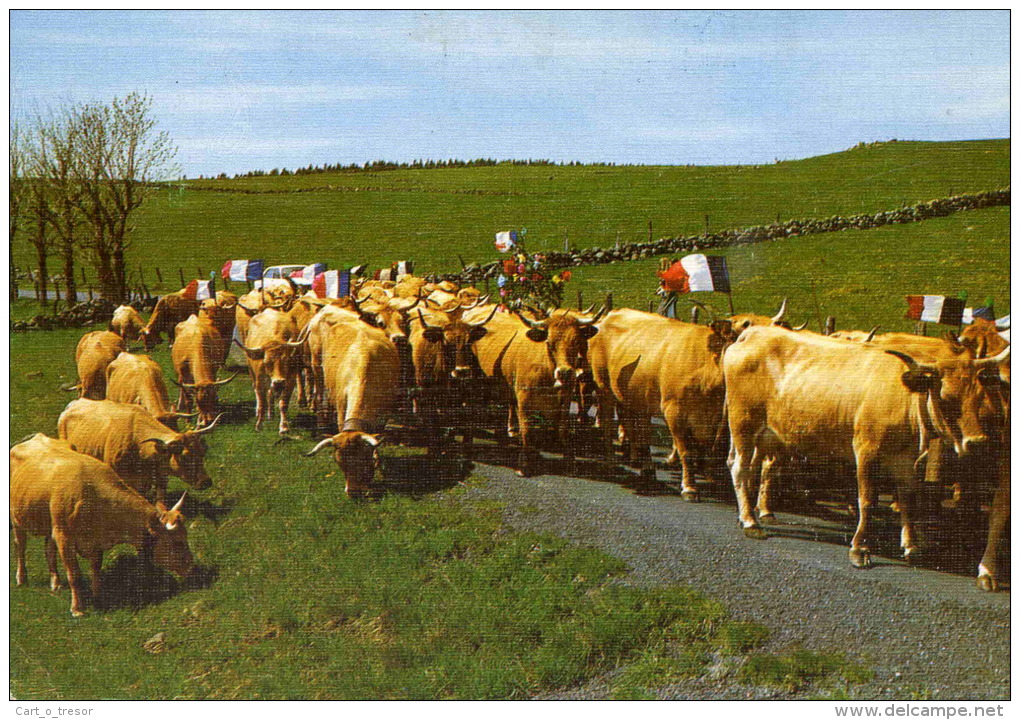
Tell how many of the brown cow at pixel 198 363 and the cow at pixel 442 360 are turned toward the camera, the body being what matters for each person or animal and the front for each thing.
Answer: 2

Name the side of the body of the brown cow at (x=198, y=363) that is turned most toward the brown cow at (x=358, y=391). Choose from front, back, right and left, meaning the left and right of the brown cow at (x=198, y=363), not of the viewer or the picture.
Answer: left

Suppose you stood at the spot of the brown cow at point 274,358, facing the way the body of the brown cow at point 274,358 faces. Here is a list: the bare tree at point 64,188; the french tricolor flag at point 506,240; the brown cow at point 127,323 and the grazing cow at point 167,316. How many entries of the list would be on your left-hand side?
1

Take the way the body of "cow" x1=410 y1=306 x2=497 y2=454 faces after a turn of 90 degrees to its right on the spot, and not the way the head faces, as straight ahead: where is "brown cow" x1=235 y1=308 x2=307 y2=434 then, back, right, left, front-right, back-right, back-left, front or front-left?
front

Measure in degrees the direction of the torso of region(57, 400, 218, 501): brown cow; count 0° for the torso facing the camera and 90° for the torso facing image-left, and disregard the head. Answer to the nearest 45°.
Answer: approximately 315°

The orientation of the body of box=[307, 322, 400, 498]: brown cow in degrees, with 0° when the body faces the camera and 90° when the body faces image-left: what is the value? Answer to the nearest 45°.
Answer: approximately 0°

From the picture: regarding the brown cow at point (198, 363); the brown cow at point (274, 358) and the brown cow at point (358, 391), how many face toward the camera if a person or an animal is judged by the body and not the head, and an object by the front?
3

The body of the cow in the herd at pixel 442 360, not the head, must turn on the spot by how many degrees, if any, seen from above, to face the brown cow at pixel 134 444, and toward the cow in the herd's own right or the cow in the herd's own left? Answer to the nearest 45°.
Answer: approximately 45° to the cow in the herd's own right

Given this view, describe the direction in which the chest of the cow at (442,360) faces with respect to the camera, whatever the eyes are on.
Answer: toward the camera

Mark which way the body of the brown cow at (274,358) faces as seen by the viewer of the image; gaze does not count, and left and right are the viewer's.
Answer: facing the viewer

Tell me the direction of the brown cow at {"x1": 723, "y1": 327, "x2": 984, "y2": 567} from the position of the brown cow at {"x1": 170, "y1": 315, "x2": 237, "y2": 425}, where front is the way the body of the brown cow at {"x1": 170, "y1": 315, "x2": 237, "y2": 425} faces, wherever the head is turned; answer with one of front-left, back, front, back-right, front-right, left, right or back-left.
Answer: front-left

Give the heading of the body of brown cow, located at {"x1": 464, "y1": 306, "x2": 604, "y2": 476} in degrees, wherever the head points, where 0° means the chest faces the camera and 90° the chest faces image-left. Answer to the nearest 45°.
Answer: approximately 315°
